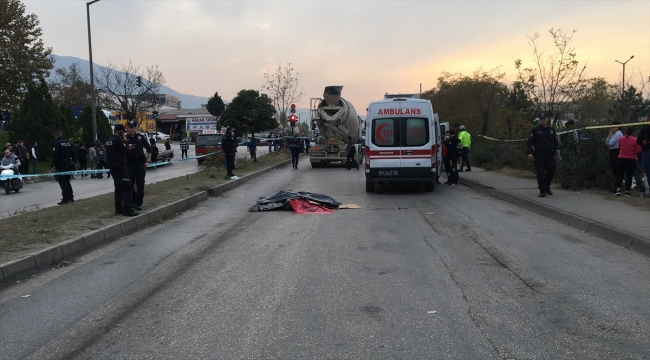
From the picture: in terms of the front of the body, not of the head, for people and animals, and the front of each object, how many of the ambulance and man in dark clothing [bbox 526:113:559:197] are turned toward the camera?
1

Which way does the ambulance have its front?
away from the camera

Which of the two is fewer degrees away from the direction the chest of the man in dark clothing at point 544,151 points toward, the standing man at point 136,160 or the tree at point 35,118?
the standing man

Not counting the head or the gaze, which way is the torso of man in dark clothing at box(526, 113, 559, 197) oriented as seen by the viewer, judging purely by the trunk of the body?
toward the camera

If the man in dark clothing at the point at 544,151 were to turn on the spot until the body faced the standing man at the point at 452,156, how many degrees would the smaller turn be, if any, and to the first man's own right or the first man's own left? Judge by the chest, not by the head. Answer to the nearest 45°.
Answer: approximately 135° to the first man's own right

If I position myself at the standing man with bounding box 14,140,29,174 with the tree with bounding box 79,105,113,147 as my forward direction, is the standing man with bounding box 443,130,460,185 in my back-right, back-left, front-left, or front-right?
back-right

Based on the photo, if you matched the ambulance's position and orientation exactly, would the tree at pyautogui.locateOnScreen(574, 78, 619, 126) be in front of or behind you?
in front

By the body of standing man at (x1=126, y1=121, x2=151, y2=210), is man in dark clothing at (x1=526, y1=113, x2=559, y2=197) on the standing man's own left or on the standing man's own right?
on the standing man's own left
